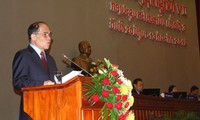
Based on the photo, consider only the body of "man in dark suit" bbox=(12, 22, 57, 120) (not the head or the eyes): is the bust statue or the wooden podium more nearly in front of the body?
the wooden podium

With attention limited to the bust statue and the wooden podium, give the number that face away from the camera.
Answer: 0

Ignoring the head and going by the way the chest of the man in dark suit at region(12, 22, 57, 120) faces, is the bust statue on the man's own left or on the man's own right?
on the man's own left

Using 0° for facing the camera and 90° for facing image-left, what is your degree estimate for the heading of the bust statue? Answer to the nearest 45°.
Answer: approximately 315°

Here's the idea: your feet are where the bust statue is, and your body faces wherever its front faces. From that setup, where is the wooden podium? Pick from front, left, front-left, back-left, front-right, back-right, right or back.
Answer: front-right

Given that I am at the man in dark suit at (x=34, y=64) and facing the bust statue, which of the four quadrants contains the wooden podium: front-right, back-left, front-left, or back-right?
back-right

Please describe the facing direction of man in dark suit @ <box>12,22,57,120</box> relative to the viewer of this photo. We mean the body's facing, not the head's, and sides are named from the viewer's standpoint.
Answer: facing the viewer and to the right of the viewer

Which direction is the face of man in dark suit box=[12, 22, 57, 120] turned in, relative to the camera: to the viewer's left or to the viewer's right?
to the viewer's right

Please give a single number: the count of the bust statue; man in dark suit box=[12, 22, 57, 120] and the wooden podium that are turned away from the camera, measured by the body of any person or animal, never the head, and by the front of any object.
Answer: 0

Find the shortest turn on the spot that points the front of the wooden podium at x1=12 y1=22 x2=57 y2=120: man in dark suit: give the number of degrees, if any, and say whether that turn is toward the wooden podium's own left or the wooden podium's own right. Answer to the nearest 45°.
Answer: approximately 135° to the wooden podium's own left

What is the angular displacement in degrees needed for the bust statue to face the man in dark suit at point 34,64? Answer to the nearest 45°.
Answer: approximately 45° to its right
